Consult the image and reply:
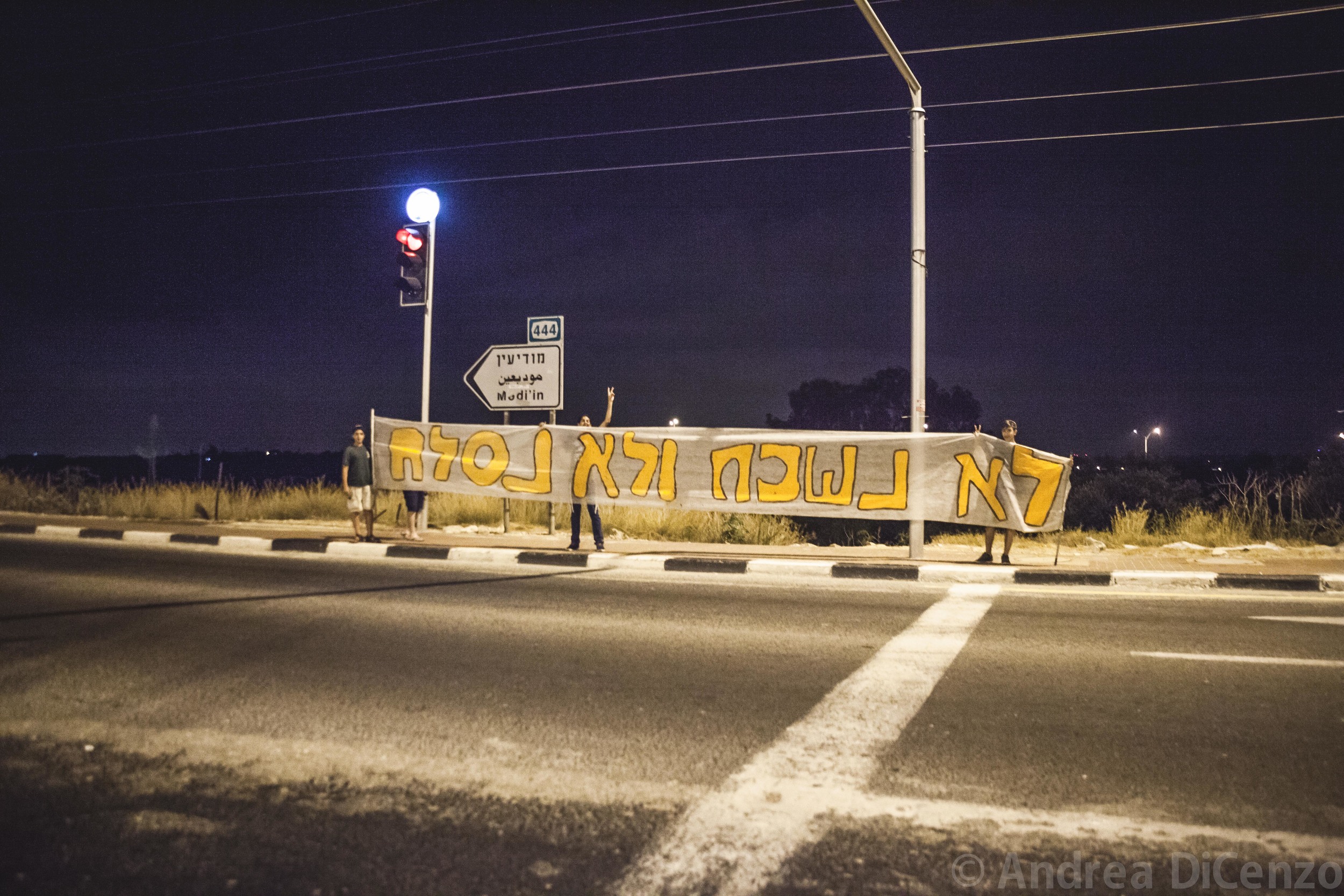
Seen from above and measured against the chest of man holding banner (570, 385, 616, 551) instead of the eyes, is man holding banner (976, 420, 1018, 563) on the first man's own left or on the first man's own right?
on the first man's own left

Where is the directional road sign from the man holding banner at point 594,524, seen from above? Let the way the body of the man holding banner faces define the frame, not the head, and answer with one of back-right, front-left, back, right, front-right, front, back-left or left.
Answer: back-right

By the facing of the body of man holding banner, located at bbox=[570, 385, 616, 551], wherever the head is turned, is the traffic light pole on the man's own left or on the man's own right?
on the man's own right

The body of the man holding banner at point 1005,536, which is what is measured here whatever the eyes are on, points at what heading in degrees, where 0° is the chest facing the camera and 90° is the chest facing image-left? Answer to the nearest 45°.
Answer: approximately 45°

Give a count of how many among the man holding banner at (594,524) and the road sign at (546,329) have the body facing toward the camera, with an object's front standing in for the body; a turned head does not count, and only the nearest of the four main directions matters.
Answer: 2
